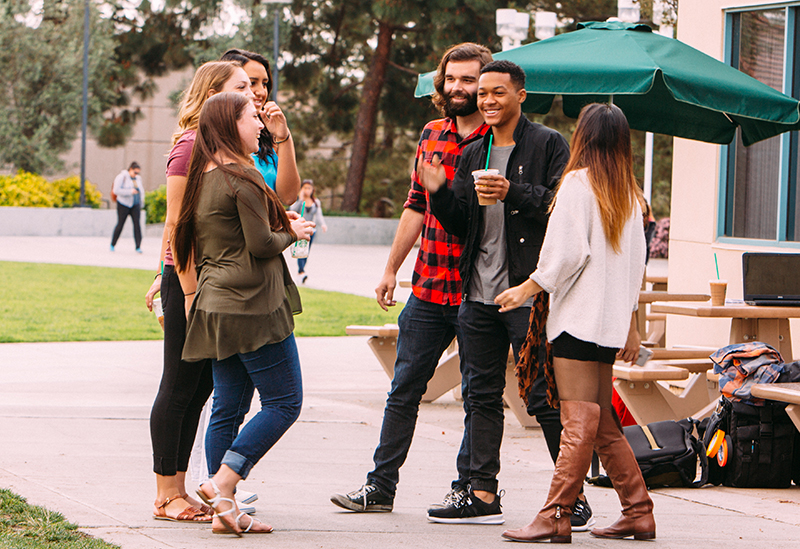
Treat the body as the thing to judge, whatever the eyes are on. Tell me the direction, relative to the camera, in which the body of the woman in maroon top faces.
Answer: to the viewer's right

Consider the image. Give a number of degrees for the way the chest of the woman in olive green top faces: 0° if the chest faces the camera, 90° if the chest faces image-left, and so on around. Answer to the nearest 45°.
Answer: approximately 225°

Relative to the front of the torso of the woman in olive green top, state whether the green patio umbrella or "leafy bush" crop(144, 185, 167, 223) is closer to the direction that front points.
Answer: the green patio umbrella

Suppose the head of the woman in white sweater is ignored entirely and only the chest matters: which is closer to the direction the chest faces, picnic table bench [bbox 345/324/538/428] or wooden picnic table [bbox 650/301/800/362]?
the picnic table bench

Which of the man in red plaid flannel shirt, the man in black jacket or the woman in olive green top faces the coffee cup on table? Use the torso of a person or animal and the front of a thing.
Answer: the woman in olive green top

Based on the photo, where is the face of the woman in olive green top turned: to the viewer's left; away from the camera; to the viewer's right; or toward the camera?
to the viewer's right

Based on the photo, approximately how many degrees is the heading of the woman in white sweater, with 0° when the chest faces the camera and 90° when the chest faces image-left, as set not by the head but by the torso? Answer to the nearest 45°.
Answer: approximately 135°

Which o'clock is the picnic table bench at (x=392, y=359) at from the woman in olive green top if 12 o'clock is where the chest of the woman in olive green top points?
The picnic table bench is roughly at 11 o'clock from the woman in olive green top.

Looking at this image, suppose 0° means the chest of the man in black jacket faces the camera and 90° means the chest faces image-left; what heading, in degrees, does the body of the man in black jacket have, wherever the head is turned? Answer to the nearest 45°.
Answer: approximately 45°

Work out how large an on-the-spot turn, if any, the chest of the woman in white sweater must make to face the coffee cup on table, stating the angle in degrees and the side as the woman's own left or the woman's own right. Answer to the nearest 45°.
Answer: approximately 45° to the woman's own right
